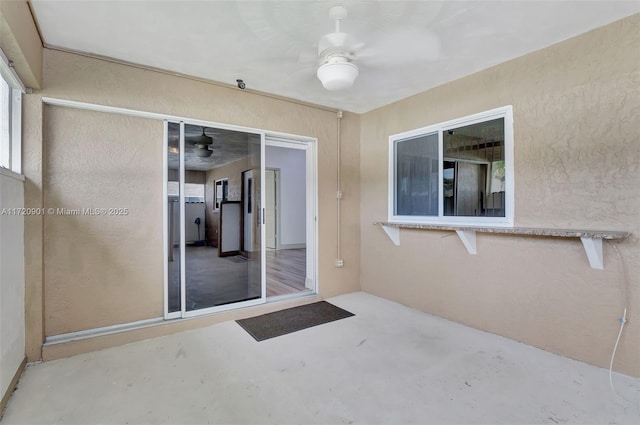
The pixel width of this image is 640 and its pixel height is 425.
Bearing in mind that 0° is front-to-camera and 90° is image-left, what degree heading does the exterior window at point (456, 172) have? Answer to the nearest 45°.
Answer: approximately 45°

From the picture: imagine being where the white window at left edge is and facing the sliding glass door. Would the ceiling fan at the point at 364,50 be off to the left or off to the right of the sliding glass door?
right

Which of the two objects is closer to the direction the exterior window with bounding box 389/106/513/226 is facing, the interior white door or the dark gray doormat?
the dark gray doormat

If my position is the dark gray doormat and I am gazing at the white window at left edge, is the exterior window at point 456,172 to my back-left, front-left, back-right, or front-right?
back-left

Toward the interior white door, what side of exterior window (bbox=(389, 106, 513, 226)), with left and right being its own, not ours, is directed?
right

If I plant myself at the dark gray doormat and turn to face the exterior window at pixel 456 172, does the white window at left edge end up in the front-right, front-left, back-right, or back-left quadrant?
back-right

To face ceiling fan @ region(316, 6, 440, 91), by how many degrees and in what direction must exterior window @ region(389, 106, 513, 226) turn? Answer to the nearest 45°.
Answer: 0° — it already faces it

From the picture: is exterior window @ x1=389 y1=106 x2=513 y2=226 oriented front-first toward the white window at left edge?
yes

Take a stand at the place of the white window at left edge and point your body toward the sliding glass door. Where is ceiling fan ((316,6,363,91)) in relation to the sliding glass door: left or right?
right
